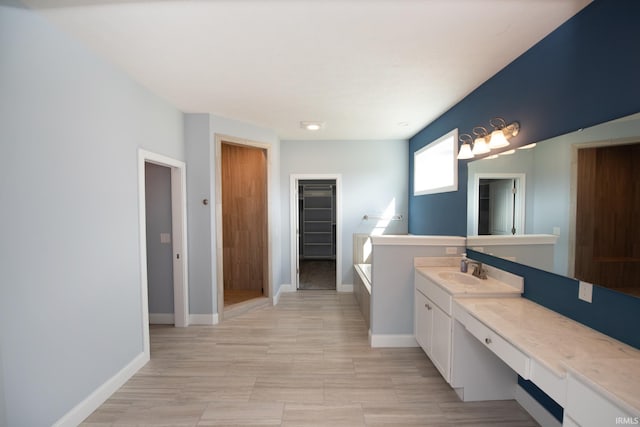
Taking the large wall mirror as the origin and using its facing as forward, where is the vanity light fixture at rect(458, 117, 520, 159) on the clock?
The vanity light fixture is roughly at 3 o'clock from the large wall mirror.

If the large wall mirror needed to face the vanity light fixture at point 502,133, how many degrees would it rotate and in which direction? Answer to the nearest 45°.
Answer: approximately 90° to its right
